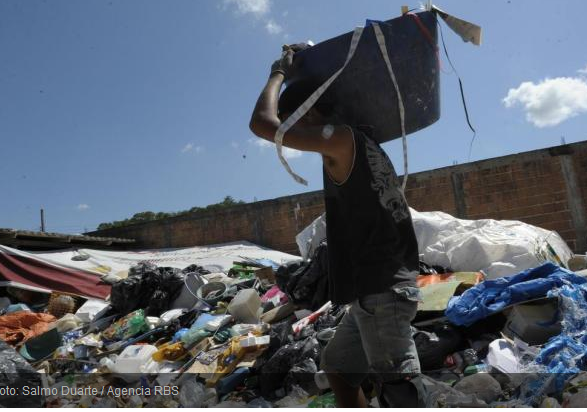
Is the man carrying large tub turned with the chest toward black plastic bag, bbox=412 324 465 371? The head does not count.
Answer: no

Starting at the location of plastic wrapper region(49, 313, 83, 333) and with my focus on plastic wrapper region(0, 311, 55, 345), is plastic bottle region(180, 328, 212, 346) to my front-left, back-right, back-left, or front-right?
back-left

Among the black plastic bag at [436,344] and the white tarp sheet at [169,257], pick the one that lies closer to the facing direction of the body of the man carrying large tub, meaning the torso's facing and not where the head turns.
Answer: the white tarp sheet

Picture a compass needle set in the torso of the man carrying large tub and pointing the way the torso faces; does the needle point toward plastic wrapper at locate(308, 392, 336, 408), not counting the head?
no

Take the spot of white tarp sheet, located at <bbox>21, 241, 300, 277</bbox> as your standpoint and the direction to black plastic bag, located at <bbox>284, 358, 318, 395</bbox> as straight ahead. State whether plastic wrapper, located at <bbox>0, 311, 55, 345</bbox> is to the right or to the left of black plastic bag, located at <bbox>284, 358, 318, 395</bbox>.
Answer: right
